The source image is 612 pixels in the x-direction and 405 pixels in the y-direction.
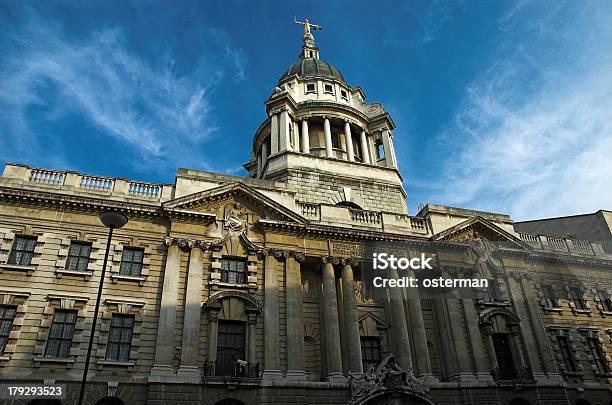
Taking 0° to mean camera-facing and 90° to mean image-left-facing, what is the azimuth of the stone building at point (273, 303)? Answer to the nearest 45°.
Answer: approximately 315°
